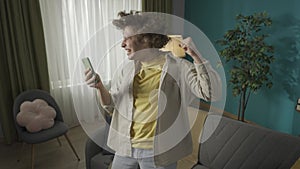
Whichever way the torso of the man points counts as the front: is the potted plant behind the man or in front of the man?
behind

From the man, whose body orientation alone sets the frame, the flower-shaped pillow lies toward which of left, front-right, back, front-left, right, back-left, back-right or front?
right

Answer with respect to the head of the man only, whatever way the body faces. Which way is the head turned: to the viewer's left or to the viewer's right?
to the viewer's left

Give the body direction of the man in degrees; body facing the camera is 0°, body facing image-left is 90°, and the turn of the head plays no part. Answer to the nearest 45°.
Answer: approximately 45°

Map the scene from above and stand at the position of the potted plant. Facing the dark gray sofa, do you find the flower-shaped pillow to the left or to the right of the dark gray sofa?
right
